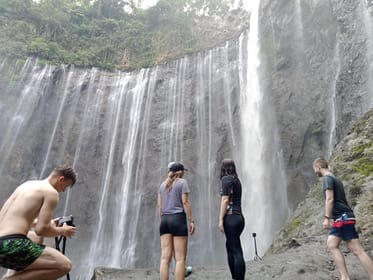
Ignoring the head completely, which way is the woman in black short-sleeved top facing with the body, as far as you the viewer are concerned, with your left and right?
facing away from the viewer and to the left of the viewer

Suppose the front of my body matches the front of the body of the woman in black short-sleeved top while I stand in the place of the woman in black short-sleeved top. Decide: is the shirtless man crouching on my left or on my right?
on my left
